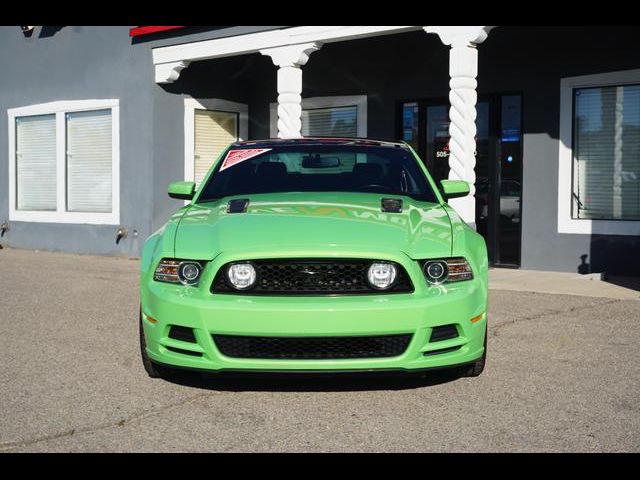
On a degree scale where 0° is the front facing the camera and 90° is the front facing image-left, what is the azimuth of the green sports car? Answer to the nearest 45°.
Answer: approximately 0°
